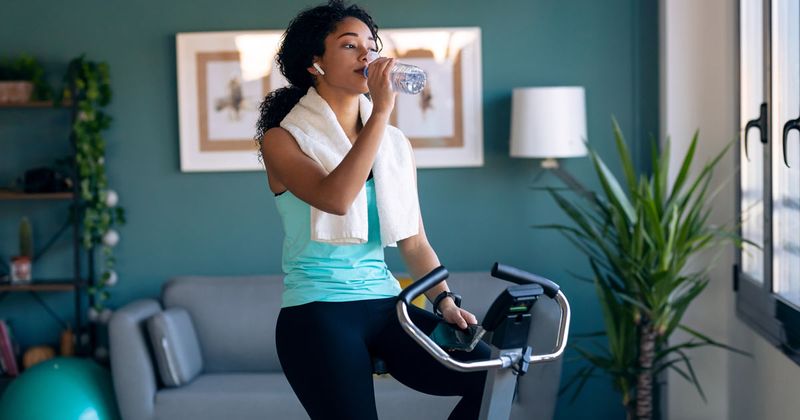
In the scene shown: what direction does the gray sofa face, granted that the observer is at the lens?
facing the viewer

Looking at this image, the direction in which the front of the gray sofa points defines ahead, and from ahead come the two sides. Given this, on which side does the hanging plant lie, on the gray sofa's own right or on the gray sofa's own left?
on the gray sofa's own right

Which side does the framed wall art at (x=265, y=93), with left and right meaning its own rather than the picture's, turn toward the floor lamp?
left

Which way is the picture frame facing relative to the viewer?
toward the camera

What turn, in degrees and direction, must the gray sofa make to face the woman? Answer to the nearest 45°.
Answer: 0° — it already faces them

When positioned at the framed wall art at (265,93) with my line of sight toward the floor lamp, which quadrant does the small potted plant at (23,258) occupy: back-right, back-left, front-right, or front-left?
back-right

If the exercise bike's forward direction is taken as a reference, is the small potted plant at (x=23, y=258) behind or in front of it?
behind

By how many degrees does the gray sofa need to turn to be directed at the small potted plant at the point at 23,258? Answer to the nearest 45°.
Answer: approximately 135° to its right

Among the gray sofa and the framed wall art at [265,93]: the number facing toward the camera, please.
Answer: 2

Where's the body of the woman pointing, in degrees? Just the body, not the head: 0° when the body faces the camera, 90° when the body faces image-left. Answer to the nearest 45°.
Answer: approximately 315°

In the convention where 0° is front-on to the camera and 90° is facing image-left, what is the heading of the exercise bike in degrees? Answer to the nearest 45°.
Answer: approximately 315°

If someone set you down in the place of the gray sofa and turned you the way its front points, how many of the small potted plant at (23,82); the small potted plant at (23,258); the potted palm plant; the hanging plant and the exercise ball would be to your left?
1

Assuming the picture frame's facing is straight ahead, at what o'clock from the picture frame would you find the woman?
The woman is roughly at 12 o'clock from the picture frame.

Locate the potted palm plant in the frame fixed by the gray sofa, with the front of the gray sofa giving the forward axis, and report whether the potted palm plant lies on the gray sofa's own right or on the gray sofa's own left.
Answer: on the gray sofa's own left
